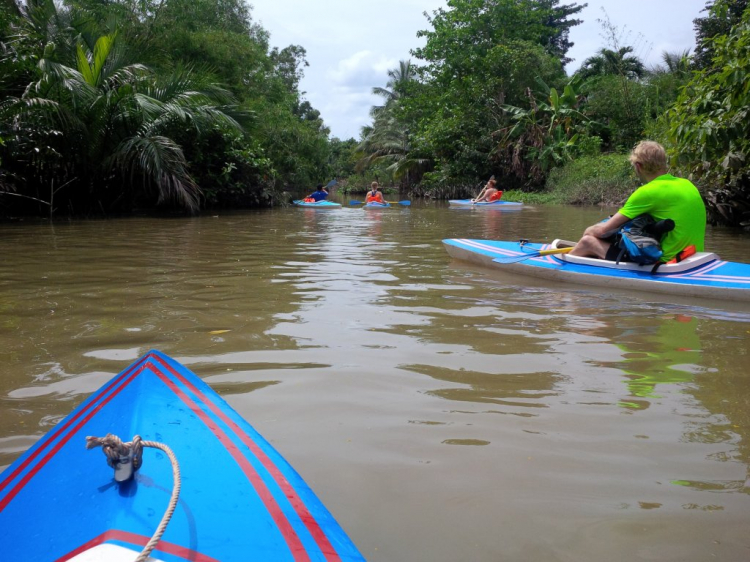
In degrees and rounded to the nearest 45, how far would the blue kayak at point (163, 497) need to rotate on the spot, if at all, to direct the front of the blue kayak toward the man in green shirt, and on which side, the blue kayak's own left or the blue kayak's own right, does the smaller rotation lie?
approximately 45° to the blue kayak's own right

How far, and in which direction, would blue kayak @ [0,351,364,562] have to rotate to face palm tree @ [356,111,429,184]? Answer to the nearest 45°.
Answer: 0° — it already faces it

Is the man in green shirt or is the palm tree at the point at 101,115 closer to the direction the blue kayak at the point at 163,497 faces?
the palm tree

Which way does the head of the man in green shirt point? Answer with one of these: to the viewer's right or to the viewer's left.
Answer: to the viewer's left

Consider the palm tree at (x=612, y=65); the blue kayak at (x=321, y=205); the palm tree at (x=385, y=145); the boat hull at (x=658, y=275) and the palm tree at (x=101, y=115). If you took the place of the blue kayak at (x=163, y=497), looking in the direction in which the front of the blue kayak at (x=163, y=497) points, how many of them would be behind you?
0

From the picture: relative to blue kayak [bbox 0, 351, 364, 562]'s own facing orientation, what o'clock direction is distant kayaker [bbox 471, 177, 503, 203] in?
The distant kayaker is roughly at 1 o'clock from the blue kayak.

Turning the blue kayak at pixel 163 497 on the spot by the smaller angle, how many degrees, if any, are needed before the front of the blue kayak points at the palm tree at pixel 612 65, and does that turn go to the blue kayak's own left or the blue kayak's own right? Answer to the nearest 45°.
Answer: approximately 45° to the blue kayak's own right

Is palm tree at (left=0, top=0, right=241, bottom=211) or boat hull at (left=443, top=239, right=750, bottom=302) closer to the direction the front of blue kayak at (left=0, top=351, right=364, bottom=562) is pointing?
the palm tree

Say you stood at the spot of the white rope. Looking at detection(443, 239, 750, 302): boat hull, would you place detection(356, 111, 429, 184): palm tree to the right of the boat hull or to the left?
left

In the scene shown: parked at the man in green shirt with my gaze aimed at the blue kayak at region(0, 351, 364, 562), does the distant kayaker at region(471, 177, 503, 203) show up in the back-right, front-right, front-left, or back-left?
back-right

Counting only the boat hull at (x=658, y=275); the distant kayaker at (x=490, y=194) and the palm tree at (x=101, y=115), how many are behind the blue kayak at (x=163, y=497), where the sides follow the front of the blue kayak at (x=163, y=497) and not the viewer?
0

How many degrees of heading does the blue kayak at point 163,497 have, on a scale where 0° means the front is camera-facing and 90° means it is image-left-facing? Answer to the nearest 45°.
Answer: approximately 180°

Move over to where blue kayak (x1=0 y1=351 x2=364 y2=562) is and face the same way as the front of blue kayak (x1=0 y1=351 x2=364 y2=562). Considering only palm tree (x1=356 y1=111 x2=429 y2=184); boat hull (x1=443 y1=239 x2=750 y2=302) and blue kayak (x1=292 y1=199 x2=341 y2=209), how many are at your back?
0

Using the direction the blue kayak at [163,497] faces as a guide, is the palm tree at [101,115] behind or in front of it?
in front

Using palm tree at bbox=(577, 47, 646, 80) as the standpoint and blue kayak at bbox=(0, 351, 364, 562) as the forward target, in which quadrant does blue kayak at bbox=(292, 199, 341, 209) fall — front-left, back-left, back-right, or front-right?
front-right

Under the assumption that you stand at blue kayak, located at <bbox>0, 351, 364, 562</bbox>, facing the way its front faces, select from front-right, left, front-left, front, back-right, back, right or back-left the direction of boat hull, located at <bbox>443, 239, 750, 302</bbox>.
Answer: front-right
